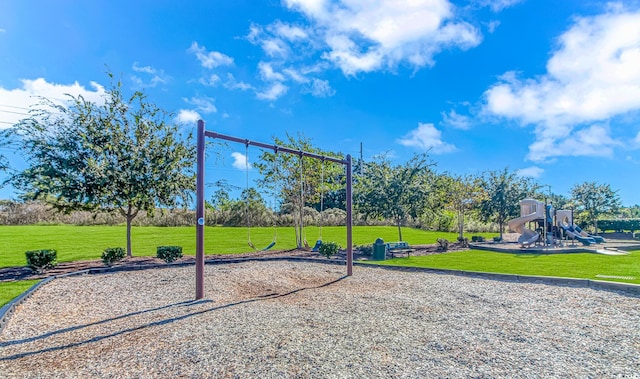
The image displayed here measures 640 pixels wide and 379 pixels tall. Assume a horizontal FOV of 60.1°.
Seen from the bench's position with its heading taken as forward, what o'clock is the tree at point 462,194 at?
The tree is roughly at 8 o'clock from the bench.

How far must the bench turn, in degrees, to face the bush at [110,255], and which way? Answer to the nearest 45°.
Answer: approximately 90° to its right

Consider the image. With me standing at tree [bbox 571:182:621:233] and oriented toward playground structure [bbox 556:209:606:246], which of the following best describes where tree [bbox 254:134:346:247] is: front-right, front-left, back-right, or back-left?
front-right

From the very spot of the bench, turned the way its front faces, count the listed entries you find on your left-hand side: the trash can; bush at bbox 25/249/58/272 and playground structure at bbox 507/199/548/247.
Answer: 1

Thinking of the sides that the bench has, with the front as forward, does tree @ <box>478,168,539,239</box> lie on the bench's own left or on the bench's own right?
on the bench's own left

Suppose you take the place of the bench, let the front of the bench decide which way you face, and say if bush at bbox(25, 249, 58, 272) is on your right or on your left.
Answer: on your right

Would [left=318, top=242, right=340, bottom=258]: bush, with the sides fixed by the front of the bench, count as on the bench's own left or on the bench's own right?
on the bench's own right

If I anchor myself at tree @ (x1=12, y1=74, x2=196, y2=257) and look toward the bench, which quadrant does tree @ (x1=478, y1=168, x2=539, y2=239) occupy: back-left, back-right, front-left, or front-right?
front-left

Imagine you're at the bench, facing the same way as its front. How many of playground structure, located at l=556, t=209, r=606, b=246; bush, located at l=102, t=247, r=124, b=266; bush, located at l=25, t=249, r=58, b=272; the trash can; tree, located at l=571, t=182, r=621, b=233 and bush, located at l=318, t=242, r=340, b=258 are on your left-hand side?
2

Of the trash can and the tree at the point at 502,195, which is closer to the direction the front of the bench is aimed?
the trash can

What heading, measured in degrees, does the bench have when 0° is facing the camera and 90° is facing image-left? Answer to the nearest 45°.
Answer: approximately 315°

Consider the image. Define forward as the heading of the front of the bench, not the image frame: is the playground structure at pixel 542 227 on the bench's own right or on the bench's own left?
on the bench's own left

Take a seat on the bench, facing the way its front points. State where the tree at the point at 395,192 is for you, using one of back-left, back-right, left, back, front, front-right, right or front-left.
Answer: back-left

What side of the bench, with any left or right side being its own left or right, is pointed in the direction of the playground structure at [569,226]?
left

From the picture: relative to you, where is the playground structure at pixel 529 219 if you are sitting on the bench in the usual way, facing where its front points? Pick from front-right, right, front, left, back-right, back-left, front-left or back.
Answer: left
